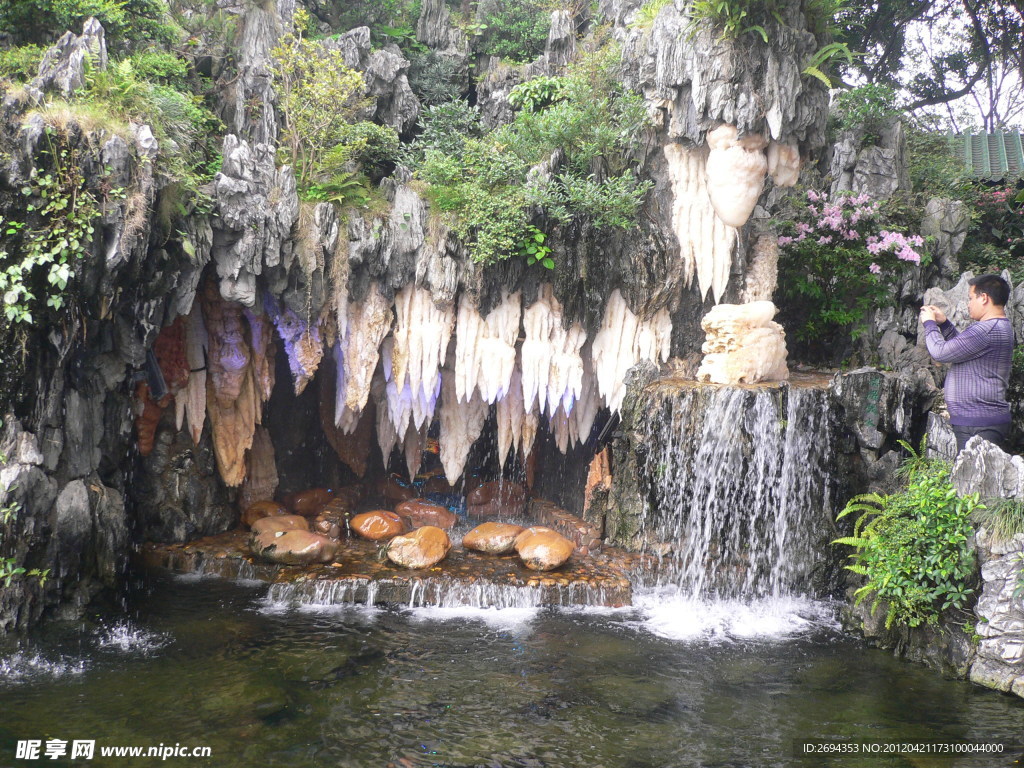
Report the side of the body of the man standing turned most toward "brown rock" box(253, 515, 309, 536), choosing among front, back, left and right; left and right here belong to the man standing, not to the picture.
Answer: front

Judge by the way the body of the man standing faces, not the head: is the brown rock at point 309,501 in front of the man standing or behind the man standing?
in front

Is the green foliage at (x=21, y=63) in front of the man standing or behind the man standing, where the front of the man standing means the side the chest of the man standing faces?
in front

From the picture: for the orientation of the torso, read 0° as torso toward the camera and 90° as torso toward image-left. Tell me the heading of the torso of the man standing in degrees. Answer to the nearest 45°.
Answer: approximately 90°

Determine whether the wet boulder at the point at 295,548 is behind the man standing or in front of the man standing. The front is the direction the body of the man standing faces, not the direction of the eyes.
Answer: in front

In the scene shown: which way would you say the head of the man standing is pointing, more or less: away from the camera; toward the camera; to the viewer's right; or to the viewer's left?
to the viewer's left

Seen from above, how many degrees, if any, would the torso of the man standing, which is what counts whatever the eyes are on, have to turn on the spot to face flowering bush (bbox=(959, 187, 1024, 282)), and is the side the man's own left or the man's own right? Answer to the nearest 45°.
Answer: approximately 90° to the man's own right

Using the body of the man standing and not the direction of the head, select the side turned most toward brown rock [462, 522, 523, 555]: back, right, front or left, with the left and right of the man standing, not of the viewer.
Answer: front
